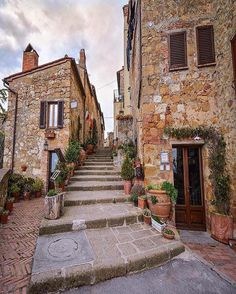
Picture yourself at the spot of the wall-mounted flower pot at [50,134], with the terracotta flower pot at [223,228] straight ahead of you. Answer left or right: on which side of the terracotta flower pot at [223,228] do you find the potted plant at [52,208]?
right

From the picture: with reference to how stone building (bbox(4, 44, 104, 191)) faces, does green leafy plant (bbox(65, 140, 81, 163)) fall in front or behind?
in front

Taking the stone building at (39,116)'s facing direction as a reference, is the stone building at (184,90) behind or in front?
in front

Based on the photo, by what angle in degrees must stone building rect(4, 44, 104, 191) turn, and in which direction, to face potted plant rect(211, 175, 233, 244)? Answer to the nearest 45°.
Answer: approximately 45° to its left
